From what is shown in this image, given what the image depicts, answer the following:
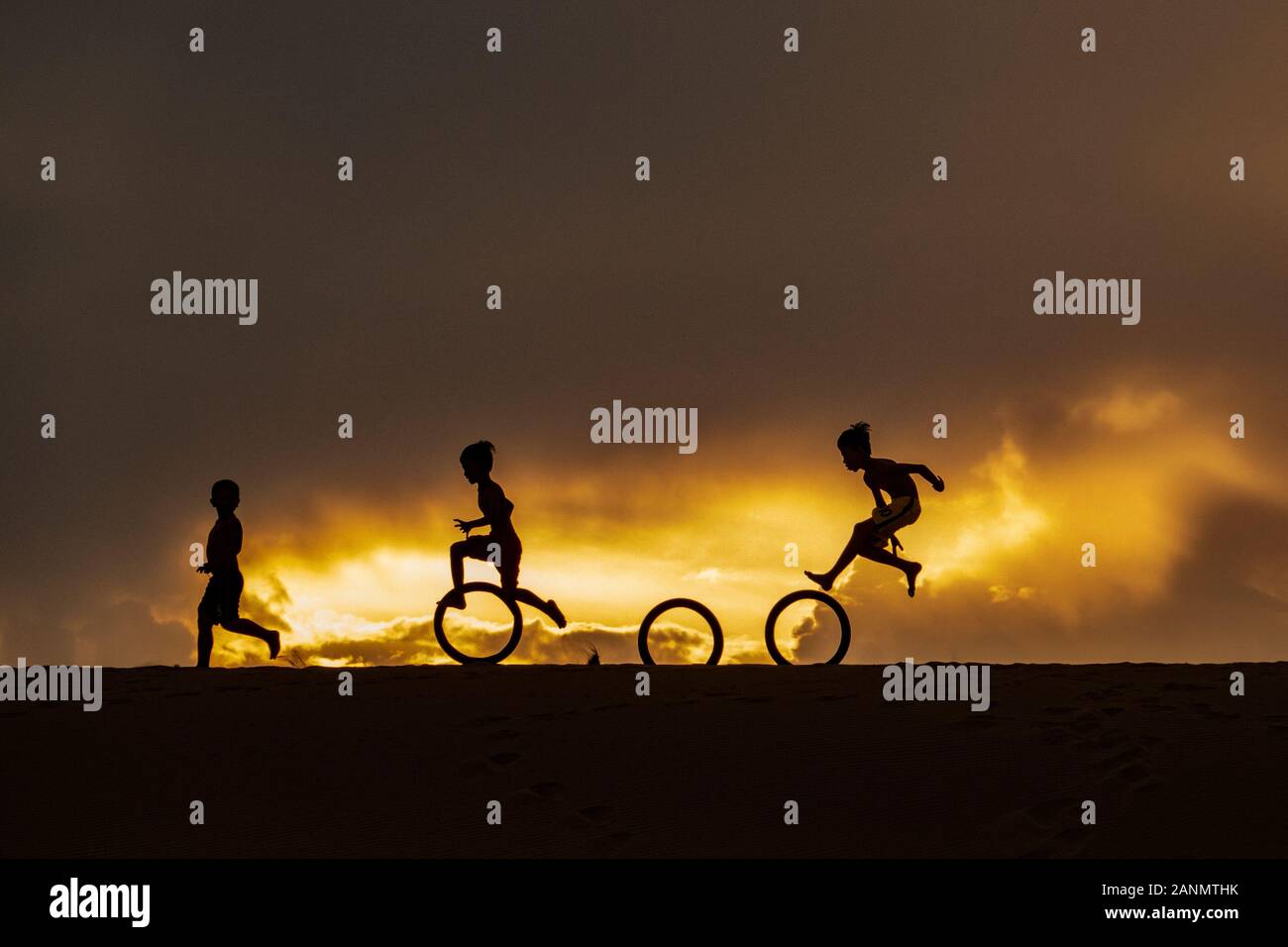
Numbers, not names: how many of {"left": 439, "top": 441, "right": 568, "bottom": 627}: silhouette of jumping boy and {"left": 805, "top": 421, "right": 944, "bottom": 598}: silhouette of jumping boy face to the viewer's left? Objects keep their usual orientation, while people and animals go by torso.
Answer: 2

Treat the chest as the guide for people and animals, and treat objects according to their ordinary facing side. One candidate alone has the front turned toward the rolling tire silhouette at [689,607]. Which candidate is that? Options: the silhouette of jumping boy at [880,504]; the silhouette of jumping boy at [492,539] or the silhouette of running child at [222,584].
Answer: the silhouette of jumping boy at [880,504]

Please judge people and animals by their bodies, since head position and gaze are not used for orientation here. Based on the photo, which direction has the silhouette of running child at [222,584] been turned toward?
to the viewer's left

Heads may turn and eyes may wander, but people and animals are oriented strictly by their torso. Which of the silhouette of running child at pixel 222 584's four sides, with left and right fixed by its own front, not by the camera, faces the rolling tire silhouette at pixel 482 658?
back

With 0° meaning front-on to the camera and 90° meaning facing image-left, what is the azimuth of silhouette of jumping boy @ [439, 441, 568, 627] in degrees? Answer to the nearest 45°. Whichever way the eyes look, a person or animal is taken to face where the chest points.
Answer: approximately 90°

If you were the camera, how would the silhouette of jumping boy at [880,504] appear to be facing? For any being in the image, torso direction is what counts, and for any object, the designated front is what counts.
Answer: facing to the left of the viewer
